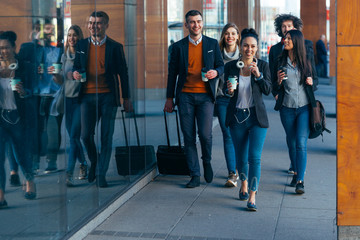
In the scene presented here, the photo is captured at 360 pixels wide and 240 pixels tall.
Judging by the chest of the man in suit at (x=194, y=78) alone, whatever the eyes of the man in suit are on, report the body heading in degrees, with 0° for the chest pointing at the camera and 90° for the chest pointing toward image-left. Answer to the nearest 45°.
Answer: approximately 0°
